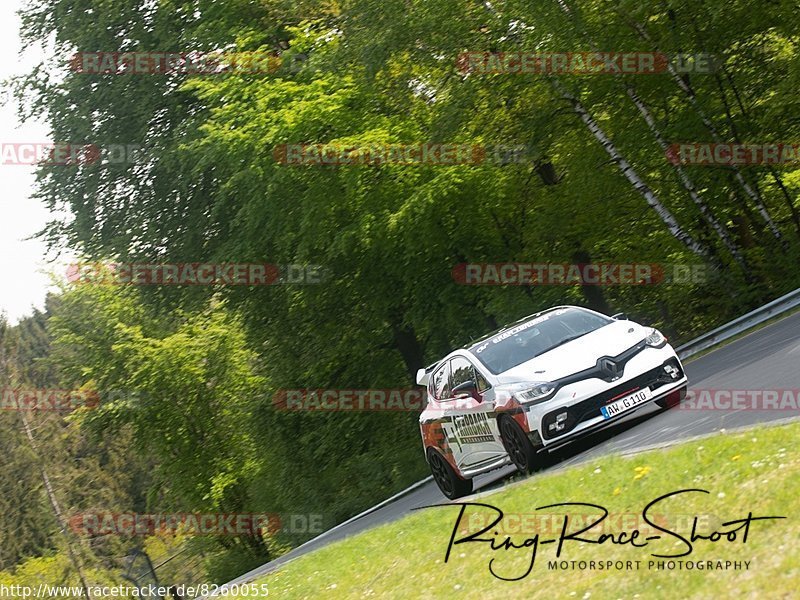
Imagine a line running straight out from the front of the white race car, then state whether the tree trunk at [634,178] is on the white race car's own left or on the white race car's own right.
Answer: on the white race car's own left

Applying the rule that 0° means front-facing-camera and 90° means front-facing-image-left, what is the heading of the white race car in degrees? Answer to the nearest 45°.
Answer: approximately 315°

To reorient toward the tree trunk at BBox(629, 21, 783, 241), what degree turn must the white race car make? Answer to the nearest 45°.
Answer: approximately 90° to its left

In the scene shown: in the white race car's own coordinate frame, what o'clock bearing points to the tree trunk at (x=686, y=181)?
The tree trunk is roughly at 8 o'clock from the white race car.
